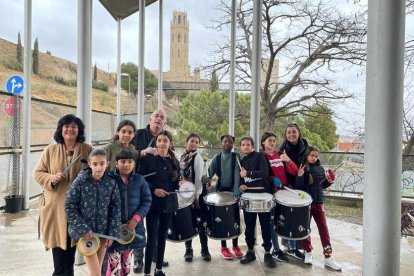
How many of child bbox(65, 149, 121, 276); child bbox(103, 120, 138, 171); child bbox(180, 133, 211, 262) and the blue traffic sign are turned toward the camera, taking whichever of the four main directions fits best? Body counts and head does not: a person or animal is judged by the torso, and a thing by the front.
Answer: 4

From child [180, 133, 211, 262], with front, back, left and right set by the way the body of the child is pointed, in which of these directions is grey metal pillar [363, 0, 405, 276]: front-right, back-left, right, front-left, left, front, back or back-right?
front-left

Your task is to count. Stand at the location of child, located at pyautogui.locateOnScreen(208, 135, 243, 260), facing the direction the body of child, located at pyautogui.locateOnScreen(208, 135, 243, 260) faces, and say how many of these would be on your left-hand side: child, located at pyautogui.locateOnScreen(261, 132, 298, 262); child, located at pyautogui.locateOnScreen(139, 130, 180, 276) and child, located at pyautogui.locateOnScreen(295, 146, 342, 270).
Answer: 2

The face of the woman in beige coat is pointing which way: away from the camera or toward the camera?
toward the camera

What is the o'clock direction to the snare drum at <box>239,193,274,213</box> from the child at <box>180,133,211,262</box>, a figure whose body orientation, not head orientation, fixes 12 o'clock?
The snare drum is roughly at 10 o'clock from the child.

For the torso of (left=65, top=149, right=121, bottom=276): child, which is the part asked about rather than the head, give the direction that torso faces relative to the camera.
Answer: toward the camera

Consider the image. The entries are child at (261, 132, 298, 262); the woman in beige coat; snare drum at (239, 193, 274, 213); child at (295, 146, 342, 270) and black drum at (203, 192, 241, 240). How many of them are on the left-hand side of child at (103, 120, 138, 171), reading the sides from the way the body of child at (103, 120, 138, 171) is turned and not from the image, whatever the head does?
4

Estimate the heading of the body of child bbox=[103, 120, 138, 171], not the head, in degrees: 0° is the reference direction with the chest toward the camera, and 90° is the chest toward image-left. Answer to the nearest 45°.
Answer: approximately 0°

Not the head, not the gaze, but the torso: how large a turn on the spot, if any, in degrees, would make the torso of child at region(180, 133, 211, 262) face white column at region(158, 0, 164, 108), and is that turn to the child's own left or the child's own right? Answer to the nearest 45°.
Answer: approximately 180°

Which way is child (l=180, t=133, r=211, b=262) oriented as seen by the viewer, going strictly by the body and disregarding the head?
toward the camera

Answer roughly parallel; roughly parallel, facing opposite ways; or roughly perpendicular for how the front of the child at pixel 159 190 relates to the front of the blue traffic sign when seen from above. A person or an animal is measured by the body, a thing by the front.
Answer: roughly parallel

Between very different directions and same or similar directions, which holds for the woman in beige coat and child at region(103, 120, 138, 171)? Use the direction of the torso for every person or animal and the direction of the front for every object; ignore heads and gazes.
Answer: same or similar directions

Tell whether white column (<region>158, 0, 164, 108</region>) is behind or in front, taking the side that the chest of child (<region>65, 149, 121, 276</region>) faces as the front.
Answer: behind

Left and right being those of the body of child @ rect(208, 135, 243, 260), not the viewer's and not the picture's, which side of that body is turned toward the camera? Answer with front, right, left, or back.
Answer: front
